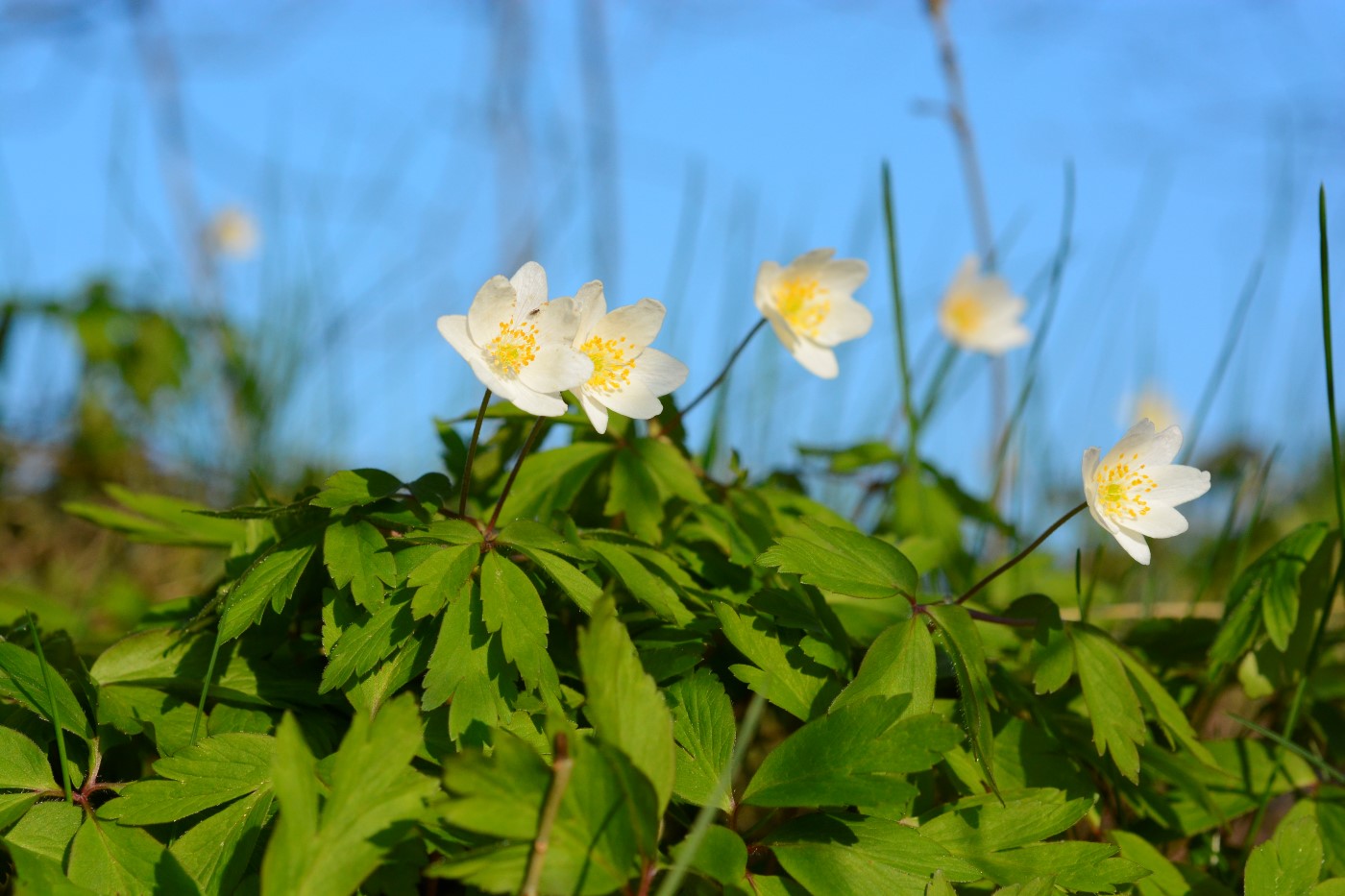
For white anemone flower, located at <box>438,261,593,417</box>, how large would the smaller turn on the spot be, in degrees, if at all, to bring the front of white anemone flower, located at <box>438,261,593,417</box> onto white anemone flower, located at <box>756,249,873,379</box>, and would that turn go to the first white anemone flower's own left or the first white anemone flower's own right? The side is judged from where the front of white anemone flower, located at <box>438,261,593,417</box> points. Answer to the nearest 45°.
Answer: approximately 90° to the first white anemone flower's own left

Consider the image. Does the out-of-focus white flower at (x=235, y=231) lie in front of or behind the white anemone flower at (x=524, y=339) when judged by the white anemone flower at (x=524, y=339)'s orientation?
behind

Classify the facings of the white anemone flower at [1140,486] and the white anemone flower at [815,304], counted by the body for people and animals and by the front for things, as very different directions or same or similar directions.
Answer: same or similar directions

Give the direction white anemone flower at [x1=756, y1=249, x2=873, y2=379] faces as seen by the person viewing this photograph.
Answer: facing the viewer and to the right of the viewer

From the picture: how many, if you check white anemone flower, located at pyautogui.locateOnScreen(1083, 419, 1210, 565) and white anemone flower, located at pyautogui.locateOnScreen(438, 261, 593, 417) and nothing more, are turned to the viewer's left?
0

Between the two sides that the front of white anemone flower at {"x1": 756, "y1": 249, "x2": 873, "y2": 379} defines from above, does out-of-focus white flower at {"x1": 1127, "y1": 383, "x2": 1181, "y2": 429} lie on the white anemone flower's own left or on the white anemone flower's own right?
on the white anemone flower's own left

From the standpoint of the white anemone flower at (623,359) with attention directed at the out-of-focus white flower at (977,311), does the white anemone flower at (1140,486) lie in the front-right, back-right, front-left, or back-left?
front-right

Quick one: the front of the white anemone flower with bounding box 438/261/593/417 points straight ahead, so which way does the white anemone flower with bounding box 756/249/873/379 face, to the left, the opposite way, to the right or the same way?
the same way

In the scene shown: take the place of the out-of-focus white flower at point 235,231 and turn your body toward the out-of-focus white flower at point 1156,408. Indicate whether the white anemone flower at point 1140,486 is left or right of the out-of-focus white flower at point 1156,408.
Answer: right
